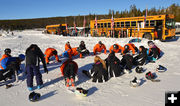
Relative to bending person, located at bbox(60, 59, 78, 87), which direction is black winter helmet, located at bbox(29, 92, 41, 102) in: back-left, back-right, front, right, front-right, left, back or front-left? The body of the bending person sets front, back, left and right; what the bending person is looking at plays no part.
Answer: back-left

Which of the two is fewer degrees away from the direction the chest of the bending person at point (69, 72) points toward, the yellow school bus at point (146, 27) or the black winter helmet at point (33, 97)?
the yellow school bus

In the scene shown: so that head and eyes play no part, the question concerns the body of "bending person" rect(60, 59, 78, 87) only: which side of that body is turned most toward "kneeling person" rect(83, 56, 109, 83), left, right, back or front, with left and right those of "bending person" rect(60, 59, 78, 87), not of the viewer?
right

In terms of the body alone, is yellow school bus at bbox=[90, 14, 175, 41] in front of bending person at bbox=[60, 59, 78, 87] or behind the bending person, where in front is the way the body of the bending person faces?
in front

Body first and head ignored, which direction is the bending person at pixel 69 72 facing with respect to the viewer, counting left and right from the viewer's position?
facing away from the viewer

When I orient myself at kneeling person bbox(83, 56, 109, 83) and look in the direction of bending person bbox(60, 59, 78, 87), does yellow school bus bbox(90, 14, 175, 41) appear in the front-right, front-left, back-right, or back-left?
back-right

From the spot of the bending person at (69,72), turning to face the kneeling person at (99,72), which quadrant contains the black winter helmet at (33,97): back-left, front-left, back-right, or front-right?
back-right

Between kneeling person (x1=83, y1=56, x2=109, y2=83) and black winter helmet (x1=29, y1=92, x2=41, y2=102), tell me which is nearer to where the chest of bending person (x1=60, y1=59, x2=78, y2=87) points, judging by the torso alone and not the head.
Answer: the kneeling person
